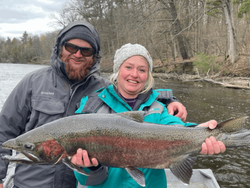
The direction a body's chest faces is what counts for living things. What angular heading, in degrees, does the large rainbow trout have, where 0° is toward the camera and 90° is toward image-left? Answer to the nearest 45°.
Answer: approximately 90°
